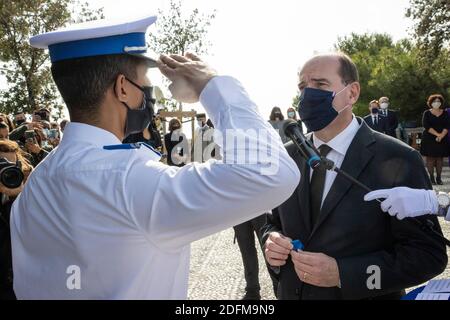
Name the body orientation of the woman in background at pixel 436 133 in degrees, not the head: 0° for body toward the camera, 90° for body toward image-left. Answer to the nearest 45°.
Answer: approximately 0°

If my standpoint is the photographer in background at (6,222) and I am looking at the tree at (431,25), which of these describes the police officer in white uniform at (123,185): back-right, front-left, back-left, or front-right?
back-right

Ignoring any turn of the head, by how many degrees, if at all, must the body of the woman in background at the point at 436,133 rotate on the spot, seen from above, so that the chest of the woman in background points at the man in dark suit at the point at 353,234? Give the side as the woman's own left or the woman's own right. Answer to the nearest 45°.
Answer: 0° — they already face them

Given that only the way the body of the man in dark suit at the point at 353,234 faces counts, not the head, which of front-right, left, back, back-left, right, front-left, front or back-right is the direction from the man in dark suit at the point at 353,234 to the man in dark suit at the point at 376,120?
back-right

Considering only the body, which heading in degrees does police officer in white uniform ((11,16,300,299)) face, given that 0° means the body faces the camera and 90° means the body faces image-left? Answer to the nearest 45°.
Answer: approximately 225°

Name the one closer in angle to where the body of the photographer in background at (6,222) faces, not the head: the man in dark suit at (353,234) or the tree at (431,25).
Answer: the man in dark suit

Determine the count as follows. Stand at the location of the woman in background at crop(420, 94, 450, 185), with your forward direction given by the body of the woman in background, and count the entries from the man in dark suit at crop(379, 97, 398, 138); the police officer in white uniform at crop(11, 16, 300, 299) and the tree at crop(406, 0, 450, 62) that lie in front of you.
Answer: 1

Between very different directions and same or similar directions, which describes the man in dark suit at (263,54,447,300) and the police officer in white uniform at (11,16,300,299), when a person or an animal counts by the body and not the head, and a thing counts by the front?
very different directions

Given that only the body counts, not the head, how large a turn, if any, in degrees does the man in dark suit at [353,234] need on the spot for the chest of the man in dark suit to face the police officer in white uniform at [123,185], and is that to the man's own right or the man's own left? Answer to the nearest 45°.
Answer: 0° — they already face them

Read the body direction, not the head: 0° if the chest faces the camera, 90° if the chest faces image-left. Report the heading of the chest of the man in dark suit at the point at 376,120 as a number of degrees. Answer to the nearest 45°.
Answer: approximately 0°
